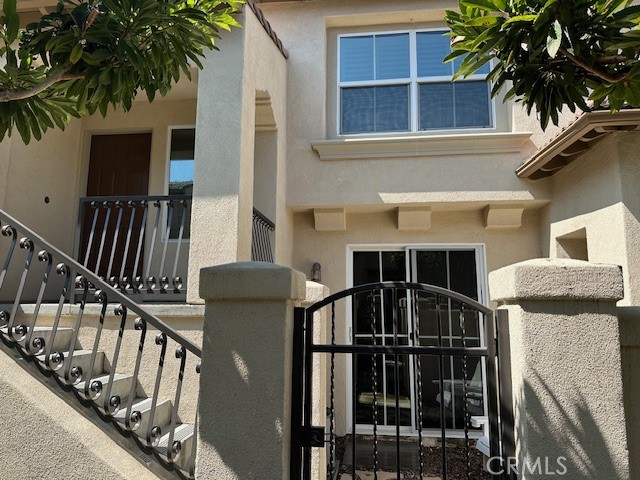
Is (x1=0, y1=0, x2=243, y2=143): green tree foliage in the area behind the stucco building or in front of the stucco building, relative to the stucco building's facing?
in front

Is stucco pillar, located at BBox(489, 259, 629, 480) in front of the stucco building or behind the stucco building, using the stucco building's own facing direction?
in front

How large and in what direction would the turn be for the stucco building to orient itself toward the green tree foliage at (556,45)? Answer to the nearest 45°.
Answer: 0° — it already faces it

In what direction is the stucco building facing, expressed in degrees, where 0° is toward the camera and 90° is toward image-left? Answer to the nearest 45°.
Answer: approximately 0°
